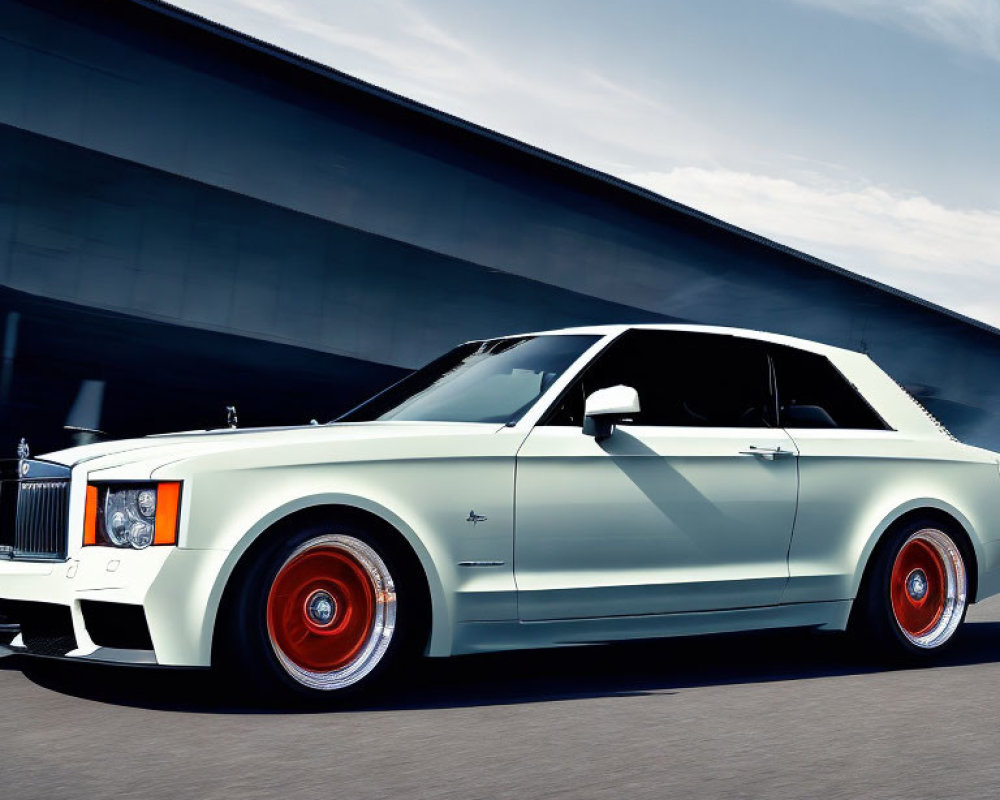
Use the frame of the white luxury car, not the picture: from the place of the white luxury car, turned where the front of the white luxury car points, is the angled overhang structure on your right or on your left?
on your right

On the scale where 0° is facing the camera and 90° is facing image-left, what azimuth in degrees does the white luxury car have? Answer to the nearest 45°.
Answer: approximately 45°
